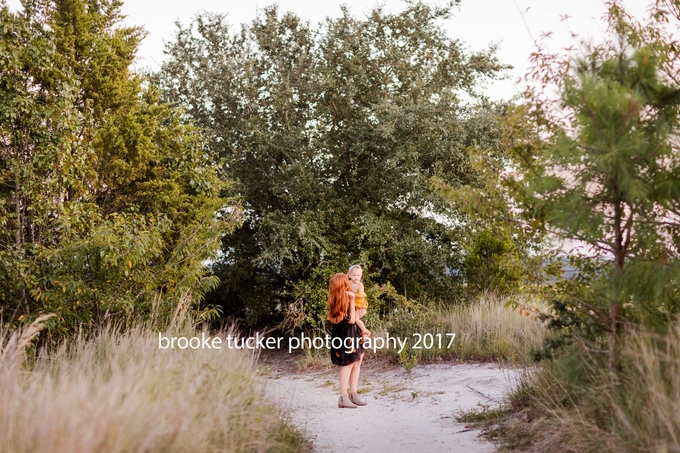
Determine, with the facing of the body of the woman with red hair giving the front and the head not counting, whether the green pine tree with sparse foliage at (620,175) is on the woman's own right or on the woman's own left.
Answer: on the woman's own right

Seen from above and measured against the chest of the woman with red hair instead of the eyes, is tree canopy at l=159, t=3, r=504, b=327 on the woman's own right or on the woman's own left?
on the woman's own left

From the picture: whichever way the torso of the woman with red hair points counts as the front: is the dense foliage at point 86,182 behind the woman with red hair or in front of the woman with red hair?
behind

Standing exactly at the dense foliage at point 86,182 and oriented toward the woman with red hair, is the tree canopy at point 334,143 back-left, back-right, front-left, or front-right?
front-left
